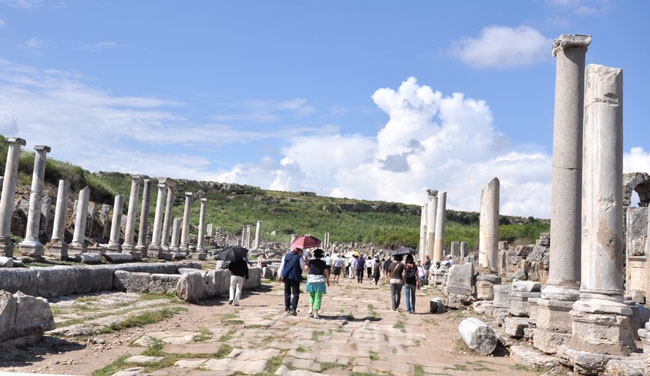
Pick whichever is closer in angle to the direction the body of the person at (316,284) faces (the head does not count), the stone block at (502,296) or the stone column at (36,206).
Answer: the stone column

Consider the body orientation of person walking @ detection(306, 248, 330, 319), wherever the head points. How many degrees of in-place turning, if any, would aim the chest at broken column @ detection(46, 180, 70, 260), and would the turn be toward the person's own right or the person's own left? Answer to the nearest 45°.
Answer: approximately 45° to the person's own left

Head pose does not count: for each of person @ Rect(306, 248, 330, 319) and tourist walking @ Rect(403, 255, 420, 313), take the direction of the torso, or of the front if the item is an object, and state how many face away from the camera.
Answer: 2

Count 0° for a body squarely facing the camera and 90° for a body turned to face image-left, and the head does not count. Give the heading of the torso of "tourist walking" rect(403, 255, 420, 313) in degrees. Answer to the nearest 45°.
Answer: approximately 180°

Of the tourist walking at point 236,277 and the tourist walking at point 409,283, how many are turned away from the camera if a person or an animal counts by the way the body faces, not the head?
2

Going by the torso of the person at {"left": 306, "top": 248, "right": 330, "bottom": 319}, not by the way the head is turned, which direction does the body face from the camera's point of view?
away from the camera

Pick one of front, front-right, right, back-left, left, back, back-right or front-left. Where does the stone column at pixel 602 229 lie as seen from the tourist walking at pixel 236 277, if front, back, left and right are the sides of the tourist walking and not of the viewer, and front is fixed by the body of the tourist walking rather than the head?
back-right

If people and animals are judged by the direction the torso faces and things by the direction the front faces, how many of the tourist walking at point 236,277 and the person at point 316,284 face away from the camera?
2

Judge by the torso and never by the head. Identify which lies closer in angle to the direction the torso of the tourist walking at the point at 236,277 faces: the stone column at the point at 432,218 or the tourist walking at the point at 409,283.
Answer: the stone column

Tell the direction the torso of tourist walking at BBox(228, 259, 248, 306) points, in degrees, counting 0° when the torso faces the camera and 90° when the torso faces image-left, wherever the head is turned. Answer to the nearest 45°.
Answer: approximately 180°

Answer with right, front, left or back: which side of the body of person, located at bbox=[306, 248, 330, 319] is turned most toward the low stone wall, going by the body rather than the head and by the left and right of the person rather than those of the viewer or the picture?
left

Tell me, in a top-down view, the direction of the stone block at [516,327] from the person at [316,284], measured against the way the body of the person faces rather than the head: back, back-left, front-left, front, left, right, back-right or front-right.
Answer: back-right
